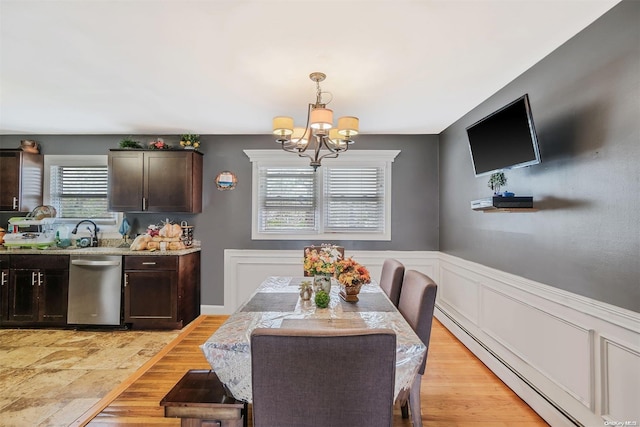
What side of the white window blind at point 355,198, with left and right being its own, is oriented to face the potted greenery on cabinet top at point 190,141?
right

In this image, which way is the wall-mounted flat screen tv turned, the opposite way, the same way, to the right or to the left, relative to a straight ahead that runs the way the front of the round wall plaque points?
to the right

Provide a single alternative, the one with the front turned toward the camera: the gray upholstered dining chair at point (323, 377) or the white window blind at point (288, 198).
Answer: the white window blind

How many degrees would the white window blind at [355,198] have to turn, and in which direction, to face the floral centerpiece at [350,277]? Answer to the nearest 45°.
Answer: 0° — it already faces it

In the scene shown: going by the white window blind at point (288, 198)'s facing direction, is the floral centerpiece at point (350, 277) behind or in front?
in front

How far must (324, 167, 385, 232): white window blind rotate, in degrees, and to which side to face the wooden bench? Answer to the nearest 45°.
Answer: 0° — it already faces it

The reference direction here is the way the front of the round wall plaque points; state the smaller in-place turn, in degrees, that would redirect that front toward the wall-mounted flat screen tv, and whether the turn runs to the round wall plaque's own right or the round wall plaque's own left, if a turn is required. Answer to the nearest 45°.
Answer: approximately 45° to the round wall plaque's own left

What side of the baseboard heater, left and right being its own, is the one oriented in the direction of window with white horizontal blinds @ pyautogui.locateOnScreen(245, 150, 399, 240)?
right

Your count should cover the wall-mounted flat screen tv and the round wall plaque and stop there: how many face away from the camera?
0

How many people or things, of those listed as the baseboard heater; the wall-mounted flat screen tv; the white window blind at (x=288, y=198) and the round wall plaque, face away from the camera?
0

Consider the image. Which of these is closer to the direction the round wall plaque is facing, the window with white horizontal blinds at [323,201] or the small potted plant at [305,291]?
the small potted plant

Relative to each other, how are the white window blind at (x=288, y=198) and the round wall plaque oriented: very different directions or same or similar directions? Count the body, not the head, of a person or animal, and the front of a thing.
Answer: same or similar directions

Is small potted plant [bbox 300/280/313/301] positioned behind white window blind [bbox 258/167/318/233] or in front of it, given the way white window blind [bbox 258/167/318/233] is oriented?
in front

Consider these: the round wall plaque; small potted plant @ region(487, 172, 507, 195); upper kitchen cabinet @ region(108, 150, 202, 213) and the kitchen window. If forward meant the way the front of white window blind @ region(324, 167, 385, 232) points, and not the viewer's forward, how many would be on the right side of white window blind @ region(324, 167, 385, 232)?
3

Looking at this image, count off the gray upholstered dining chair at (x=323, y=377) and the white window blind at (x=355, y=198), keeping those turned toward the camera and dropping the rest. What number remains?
1

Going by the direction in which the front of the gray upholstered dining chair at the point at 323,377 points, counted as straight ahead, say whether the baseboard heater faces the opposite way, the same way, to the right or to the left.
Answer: to the left

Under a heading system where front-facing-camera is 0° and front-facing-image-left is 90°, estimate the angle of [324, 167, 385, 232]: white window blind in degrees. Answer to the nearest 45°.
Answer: approximately 0°

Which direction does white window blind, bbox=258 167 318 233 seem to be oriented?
toward the camera

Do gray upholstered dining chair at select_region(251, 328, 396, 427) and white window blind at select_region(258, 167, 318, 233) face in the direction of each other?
yes

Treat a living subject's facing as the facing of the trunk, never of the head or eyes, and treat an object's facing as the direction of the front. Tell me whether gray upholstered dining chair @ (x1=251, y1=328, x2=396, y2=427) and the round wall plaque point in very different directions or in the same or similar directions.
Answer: very different directions

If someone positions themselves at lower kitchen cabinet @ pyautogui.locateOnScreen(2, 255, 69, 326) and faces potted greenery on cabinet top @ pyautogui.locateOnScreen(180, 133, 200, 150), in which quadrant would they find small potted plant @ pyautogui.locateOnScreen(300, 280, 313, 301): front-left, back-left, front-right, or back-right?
front-right
